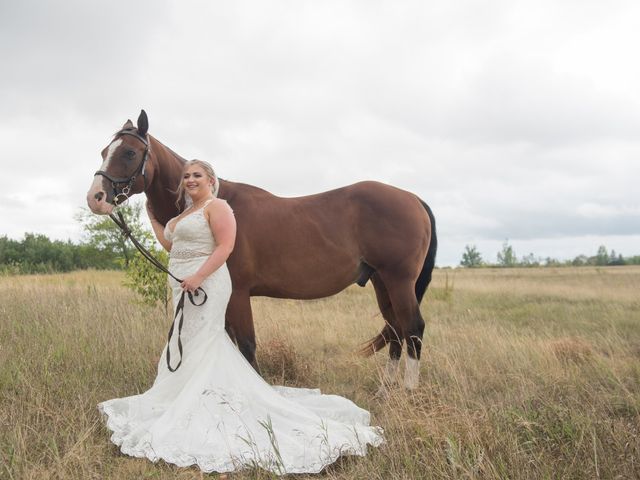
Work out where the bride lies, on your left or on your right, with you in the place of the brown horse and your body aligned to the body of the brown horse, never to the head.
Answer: on your left

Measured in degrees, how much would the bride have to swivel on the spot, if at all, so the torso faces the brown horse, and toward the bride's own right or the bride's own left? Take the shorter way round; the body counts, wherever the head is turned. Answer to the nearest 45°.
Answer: approximately 180°

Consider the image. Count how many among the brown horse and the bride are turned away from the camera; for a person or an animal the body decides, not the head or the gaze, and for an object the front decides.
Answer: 0

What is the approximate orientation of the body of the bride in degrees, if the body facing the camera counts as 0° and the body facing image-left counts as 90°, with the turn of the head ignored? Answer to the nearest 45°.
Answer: approximately 45°

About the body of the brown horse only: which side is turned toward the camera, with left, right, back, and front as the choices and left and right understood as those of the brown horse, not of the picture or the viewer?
left
